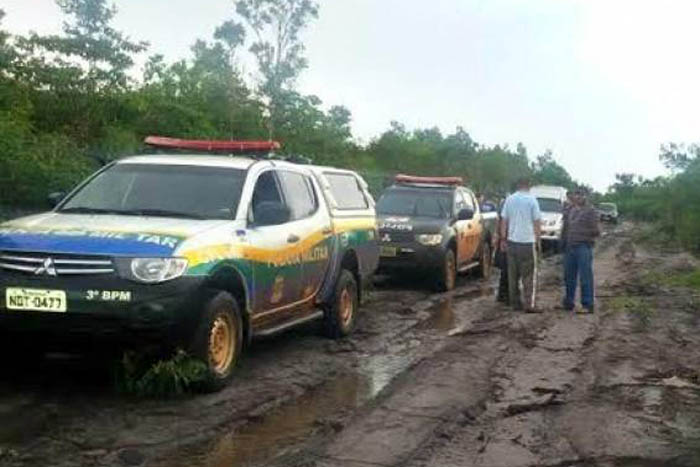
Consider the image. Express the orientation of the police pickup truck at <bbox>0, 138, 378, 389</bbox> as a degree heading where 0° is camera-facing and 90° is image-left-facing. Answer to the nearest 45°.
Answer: approximately 45°

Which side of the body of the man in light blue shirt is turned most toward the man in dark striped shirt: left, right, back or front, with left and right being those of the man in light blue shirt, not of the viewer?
right

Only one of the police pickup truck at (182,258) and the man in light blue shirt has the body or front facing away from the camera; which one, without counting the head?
the man in light blue shirt

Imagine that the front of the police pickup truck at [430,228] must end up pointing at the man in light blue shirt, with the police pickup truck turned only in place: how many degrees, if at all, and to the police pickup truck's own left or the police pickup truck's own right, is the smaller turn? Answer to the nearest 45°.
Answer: approximately 90° to the police pickup truck's own left

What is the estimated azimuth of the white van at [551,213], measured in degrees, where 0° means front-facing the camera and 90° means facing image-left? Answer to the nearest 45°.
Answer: approximately 0°

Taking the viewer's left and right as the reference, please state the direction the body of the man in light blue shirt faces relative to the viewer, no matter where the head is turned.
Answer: facing away from the viewer

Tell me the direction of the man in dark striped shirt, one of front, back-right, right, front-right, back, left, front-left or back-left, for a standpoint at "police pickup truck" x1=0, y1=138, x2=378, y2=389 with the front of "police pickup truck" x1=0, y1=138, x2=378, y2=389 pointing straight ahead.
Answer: back

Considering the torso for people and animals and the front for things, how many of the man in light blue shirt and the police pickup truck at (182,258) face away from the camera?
1

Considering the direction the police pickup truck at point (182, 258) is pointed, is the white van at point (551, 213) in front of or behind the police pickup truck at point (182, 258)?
behind

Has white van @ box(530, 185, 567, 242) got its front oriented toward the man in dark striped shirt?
yes

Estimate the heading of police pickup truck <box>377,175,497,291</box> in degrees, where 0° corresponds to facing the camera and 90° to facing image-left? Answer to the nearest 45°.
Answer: approximately 45°

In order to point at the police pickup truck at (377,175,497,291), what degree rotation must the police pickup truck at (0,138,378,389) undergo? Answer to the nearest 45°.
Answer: approximately 180°
